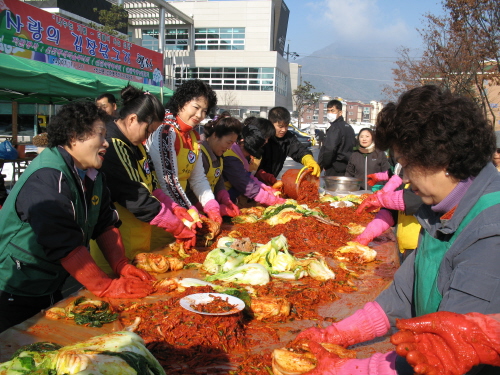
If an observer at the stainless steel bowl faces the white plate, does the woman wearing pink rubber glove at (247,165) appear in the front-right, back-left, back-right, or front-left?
front-right

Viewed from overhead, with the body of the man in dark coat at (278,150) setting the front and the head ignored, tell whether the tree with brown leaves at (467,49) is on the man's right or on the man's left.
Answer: on the man's left

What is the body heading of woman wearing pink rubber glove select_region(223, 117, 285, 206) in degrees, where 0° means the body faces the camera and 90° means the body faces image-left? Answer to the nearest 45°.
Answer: approximately 270°

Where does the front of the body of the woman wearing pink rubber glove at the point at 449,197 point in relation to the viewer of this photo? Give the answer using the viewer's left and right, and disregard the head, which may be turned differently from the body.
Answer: facing to the left of the viewer

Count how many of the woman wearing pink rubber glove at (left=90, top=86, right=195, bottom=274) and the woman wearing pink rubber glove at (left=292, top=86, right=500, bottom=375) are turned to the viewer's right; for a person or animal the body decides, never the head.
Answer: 1

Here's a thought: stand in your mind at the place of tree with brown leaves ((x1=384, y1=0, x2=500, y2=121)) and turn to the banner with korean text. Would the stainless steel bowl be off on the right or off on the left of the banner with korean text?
left

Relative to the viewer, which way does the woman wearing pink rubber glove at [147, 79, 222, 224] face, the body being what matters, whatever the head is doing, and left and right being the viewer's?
facing the viewer and to the right of the viewer

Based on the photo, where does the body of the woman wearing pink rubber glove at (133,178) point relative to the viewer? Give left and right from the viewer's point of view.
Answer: facing to the right of the viewer

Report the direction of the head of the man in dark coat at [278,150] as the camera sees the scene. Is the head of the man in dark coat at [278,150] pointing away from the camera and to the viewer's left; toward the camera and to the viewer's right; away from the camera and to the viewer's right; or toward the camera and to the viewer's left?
toward the camera and to the viewer's right

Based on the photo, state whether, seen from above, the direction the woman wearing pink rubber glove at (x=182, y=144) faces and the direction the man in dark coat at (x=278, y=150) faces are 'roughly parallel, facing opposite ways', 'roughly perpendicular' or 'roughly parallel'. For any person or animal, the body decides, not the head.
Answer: roughly parallel

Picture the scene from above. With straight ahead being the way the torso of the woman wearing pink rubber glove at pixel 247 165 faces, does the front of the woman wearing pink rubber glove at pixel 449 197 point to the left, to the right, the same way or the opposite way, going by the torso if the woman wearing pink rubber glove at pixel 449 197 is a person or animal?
the opposite way

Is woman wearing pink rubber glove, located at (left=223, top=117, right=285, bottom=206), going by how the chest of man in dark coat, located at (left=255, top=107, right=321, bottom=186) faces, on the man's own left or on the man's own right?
on the man's own right

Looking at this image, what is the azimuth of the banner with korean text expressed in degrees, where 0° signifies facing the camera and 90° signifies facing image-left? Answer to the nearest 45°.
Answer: approximately 315°
